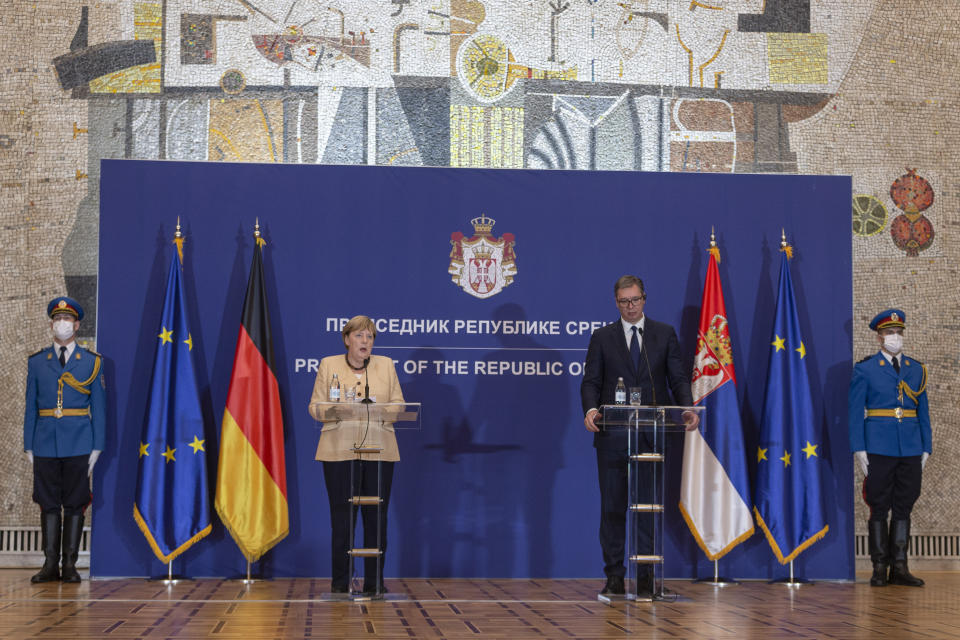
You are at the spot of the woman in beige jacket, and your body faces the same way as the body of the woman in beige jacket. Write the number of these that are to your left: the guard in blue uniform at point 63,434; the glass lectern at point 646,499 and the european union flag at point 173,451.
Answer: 1

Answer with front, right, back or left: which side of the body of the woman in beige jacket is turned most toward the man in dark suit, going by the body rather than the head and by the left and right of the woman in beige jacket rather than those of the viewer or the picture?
left

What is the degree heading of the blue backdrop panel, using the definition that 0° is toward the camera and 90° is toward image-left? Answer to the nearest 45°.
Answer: approximately 0°

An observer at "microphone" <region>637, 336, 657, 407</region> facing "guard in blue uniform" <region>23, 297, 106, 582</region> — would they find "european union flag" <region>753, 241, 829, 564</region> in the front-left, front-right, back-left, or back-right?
back-right
